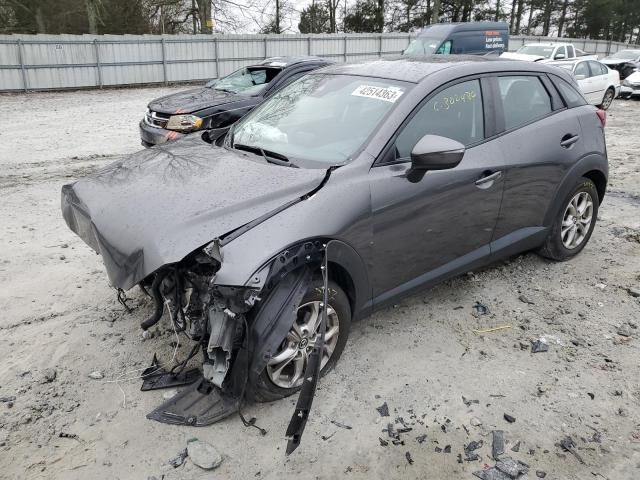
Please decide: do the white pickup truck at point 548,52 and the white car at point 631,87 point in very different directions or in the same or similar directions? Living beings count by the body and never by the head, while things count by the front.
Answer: same or similar directions

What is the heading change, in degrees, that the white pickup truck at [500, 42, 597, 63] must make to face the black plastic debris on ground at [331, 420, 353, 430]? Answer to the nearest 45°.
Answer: approximately 45° to its left

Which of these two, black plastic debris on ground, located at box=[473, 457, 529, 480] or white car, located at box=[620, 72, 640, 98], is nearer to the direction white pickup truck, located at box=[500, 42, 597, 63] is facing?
the black plastic debris on ground

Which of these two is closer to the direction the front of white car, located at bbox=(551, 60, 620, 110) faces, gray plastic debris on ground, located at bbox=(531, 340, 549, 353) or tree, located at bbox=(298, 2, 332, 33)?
the gray plastic debris on ground

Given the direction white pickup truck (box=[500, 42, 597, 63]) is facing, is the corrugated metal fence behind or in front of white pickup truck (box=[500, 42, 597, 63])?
in front

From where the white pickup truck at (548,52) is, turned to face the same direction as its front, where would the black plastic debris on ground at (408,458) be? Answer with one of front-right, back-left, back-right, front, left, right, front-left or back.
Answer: front-left

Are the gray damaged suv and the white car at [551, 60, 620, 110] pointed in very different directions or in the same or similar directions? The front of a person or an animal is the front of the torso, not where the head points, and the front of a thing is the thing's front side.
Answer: same or similar directions

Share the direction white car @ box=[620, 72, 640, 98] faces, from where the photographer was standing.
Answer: facing the viewer and to the left of the viewer

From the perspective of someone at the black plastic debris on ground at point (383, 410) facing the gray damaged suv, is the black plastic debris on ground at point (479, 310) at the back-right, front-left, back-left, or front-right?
front-right

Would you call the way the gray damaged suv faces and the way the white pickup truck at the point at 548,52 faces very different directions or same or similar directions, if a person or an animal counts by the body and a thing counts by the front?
same or similar directions

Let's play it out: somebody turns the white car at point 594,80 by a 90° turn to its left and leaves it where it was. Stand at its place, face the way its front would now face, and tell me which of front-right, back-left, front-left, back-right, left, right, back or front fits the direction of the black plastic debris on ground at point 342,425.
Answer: front-right

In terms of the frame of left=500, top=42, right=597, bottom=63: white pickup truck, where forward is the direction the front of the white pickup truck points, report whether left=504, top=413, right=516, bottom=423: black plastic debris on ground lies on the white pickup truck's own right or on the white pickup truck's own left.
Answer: on the white pickup truck's own left

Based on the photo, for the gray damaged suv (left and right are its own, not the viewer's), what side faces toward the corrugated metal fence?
right

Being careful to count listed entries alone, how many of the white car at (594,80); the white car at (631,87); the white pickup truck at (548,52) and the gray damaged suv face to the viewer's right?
0

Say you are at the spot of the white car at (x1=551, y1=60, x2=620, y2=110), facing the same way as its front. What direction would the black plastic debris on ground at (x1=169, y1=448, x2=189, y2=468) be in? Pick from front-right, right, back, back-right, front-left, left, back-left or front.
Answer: front-left

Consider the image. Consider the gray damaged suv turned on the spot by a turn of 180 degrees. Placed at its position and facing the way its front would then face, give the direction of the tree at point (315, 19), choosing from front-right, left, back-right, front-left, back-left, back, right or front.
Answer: front-left

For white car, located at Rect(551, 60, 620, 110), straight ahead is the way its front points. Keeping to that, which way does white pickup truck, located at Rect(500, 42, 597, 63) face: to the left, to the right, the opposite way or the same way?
the same way

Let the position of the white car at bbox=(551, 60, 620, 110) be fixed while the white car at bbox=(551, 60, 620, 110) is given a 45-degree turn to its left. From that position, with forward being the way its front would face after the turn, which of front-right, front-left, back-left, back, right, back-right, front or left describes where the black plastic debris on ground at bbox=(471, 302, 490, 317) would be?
front

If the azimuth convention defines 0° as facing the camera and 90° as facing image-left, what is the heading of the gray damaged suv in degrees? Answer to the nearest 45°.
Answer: approximately 45°
